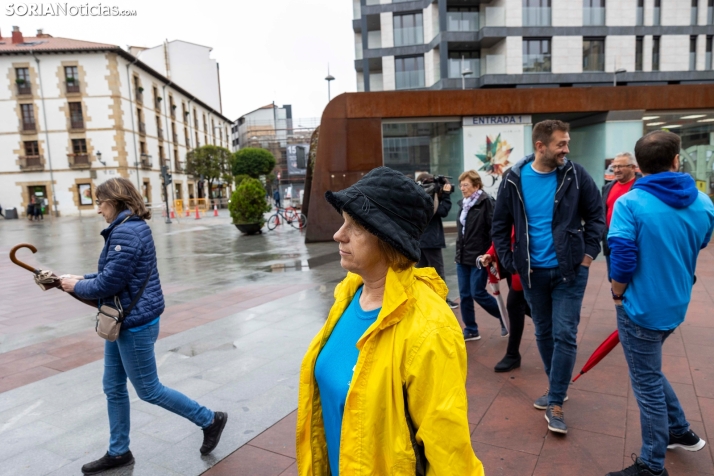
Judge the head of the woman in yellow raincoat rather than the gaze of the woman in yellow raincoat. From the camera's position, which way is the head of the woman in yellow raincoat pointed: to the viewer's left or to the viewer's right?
to the viewer's left

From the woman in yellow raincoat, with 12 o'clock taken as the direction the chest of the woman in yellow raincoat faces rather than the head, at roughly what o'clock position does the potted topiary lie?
The potted topiary is roughly at 4 o'clock from the woman in yellow raincoat.

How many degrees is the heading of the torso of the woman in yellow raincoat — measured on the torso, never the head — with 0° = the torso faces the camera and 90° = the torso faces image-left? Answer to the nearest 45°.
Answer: approximately 45°

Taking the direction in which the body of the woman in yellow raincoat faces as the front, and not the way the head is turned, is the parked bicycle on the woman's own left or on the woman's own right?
on the woman's own right

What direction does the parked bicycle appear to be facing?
to the viewer's left

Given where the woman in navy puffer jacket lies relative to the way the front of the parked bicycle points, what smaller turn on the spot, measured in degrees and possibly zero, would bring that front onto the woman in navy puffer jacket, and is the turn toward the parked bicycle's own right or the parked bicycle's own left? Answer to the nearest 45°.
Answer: approximately 90° to the parked bicycle's own left
